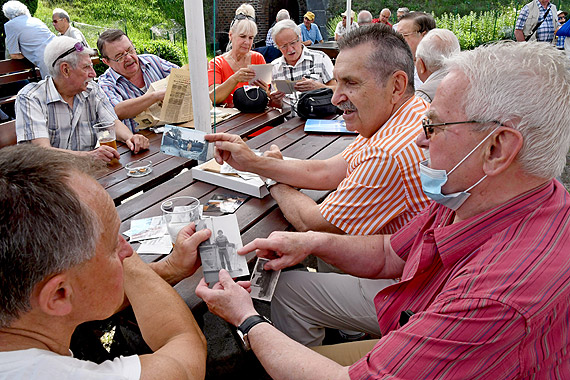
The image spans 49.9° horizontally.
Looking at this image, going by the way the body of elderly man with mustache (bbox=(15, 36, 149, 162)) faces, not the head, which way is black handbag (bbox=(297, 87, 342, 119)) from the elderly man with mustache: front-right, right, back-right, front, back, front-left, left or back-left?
front-left

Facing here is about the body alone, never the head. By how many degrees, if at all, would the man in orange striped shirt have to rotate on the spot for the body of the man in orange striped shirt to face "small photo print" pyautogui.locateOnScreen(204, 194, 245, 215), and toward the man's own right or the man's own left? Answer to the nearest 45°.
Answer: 0° — they already face it

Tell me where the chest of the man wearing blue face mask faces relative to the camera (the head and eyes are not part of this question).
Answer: to the viewer's left

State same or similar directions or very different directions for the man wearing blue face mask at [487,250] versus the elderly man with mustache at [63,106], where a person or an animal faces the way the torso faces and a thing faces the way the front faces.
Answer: very different directions

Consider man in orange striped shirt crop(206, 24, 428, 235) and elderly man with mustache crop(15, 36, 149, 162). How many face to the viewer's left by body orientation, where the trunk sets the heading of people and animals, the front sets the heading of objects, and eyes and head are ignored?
1

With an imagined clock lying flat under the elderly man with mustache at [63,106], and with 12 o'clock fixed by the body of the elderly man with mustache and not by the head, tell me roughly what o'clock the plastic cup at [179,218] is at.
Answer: The plastic cup is roughly at 1 o'clock from the elderly man with mustache.

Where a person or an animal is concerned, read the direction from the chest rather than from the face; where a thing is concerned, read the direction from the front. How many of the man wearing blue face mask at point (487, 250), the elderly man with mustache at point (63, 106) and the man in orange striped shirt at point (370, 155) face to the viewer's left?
2

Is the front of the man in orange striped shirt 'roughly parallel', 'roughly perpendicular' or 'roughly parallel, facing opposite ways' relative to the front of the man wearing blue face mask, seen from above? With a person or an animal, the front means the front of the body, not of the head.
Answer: roughly parallel

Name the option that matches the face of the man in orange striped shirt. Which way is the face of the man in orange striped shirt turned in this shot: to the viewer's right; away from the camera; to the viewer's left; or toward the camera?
to the viewer's left

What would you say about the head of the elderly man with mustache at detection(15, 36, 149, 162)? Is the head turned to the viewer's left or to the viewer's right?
to the viewer's right

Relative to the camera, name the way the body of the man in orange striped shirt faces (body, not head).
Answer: to the viewer's left

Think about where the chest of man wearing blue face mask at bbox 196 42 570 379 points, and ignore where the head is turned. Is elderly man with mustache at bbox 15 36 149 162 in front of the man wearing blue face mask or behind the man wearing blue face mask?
in front

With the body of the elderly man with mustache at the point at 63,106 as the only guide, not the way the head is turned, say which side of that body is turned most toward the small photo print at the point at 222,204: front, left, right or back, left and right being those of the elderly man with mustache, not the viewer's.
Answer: front

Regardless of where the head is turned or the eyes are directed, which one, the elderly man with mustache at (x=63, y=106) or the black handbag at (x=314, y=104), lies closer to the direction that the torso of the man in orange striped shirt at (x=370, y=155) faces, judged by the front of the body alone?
the elderly man with mustache
